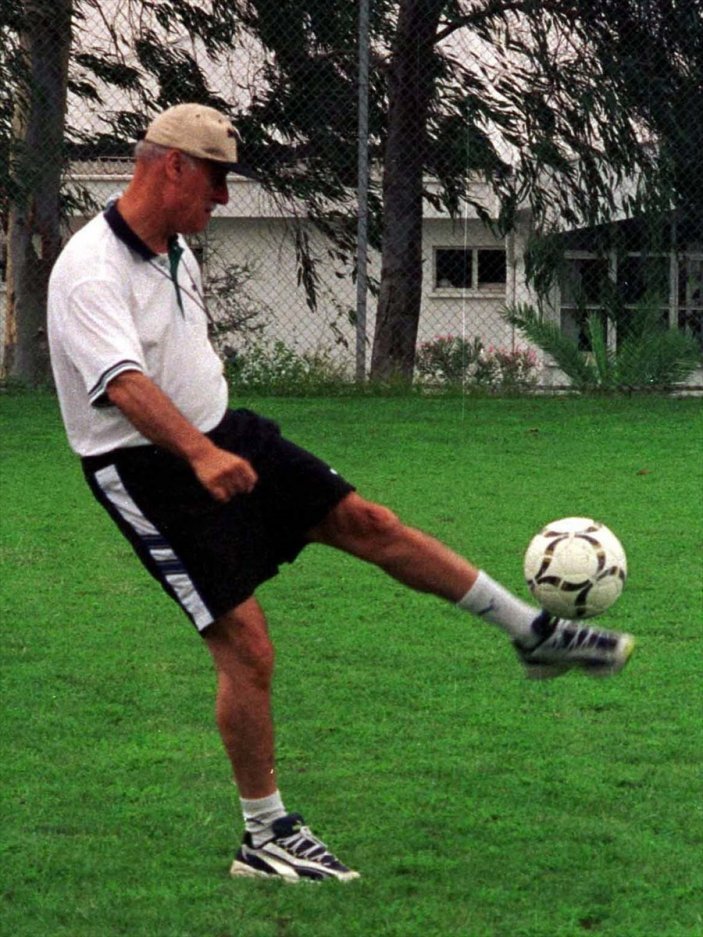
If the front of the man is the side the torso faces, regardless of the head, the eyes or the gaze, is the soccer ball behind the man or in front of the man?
in front

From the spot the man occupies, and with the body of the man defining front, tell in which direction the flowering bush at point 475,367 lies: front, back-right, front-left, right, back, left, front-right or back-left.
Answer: left

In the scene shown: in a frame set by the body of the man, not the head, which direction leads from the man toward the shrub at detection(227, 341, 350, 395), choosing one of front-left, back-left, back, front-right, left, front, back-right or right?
left

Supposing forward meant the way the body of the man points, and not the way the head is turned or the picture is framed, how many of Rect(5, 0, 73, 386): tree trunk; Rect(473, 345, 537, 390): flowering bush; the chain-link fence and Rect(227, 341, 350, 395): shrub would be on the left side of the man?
4

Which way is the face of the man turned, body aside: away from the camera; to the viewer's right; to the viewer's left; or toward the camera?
to the viewer's right

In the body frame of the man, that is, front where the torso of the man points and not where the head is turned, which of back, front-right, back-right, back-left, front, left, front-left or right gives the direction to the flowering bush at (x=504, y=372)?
left

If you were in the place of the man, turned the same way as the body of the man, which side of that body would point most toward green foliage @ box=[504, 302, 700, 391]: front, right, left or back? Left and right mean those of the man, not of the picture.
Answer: left

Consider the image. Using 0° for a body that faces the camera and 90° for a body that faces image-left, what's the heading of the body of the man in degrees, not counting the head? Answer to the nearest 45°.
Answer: approximately 270°
